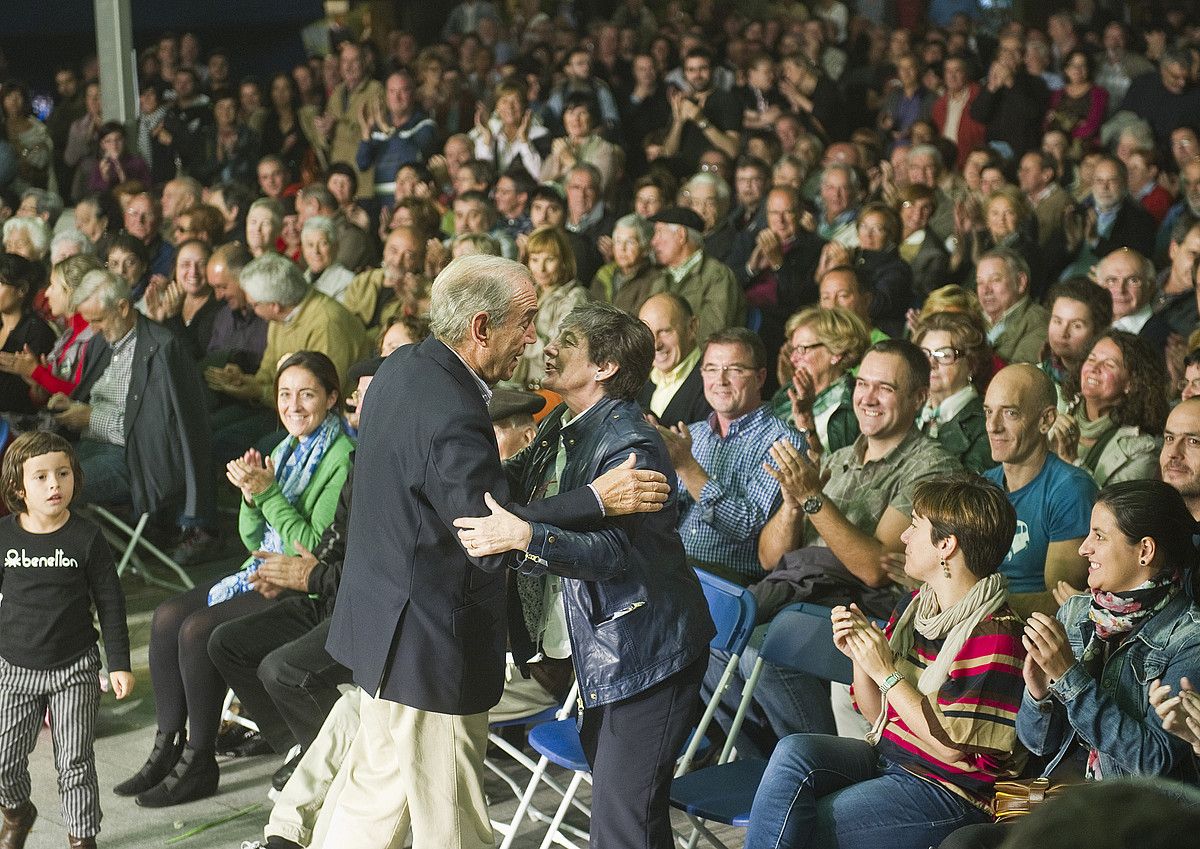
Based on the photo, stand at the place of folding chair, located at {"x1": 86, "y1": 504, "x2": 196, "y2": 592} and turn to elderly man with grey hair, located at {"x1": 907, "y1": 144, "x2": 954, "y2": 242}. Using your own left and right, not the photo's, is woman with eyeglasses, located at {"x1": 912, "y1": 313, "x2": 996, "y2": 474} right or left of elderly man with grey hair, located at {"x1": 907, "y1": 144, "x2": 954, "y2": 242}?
right

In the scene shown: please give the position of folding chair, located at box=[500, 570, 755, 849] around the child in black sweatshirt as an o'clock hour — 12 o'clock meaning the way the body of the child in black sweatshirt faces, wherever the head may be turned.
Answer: The folding chair is roughly at 10 o'clock from the child in black sweatshirt.

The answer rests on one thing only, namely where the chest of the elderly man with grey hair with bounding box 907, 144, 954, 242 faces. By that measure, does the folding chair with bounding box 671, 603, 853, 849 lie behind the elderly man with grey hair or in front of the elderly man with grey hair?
in front

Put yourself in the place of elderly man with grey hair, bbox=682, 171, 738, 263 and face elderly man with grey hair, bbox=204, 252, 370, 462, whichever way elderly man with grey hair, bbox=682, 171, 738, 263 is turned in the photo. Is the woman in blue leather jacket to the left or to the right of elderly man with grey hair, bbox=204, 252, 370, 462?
left

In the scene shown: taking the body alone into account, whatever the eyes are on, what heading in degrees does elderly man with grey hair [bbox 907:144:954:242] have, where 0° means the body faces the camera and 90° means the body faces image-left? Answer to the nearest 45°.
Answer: approximately 45°

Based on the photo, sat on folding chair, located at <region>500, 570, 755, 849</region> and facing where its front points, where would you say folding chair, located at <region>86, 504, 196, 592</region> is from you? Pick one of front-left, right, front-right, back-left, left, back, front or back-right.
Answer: right

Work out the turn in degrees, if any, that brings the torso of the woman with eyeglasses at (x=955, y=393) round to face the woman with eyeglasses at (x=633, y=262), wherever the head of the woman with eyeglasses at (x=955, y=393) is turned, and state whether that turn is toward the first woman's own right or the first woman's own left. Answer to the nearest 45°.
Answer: approximately 90° to the first woman's own right

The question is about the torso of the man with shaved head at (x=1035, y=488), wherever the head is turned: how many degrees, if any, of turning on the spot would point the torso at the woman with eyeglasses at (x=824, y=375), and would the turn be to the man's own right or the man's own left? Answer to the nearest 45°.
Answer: approximately 90° to the man's own right

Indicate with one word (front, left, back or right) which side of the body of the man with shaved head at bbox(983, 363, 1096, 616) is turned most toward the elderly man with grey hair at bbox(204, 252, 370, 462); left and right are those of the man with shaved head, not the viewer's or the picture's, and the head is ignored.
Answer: right

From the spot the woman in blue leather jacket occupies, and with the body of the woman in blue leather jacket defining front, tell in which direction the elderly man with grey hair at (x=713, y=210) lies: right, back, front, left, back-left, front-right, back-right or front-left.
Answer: right

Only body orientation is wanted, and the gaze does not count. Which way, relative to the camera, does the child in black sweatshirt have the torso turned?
toward the camera

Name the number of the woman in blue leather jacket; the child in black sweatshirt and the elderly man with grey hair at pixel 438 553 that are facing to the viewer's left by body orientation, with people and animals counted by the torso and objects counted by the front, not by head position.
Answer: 1

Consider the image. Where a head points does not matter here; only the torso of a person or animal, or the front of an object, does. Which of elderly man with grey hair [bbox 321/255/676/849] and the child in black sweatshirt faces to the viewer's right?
the elderly man with grey hair

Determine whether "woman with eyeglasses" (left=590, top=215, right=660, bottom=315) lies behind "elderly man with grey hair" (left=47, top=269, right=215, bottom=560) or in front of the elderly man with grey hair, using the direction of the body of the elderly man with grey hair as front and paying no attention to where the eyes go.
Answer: behind

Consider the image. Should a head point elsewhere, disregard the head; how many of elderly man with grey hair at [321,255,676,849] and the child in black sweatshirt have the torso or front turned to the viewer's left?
0

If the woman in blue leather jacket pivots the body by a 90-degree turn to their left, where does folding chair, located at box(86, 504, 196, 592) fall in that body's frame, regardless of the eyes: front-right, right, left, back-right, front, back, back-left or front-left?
back-right
